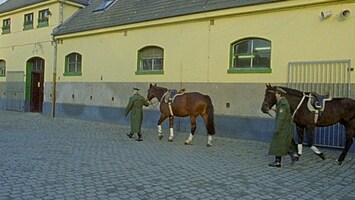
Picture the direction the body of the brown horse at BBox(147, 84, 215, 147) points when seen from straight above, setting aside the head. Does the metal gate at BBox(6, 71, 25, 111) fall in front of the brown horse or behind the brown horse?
in front

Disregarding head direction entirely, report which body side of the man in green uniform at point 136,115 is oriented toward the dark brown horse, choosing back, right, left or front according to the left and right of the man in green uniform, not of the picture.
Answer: back

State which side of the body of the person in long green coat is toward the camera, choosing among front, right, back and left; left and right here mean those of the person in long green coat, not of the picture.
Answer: left

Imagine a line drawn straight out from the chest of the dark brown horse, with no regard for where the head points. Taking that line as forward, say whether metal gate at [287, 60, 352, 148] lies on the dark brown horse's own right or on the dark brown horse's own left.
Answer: on the dark brown horse's own right

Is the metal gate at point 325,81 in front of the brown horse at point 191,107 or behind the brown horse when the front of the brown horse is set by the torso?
behind

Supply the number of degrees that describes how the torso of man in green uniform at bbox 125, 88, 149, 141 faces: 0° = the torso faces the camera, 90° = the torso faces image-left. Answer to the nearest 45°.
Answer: approximately 135°

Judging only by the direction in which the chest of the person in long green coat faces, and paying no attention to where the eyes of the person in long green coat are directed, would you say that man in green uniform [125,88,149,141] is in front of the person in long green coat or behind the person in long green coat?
in front

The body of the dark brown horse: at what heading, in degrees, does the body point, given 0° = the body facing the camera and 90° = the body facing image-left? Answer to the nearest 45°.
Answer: approximately 90°

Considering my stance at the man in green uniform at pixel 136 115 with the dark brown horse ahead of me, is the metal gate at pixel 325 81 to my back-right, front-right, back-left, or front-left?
front-left

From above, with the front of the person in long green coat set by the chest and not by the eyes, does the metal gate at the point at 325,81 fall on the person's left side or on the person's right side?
on the person's right side

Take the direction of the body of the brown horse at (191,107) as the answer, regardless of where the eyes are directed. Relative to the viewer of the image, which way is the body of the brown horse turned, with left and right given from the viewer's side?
facing away from the viewer and to the left of the viewer

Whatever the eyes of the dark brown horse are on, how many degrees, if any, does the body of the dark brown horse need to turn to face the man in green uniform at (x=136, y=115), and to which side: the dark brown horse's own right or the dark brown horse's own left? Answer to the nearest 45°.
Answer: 0° — it already faces them
